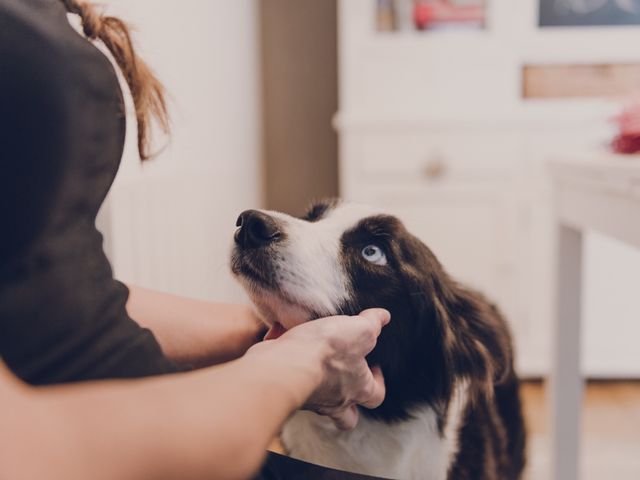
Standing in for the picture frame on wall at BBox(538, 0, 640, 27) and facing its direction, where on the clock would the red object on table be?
The red object on table is roughly at 12 o'clock from the picture frame on wall.

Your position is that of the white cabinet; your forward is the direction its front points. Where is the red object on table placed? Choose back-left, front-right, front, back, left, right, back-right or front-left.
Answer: front

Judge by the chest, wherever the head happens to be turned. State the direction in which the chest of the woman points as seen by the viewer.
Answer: to the viewer's right

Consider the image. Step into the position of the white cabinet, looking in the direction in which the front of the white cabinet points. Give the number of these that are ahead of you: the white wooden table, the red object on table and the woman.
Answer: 3

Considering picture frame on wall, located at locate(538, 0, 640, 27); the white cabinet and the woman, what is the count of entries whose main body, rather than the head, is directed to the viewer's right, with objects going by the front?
1

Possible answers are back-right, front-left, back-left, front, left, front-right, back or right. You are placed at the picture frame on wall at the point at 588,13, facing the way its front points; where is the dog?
front

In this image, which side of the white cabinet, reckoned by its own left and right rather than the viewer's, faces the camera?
front

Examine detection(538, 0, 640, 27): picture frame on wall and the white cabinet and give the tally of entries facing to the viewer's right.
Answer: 0

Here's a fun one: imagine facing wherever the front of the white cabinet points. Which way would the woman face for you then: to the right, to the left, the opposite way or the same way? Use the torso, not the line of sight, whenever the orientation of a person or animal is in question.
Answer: to the left

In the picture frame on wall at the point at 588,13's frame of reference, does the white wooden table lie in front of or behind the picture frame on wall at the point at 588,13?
in front

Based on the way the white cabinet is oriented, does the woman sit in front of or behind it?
in front

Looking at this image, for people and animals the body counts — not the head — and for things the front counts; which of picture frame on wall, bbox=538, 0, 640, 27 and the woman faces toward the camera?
the picture frame on wall
